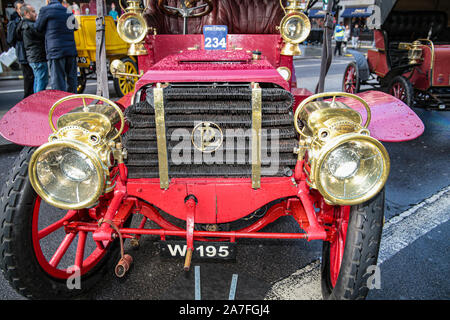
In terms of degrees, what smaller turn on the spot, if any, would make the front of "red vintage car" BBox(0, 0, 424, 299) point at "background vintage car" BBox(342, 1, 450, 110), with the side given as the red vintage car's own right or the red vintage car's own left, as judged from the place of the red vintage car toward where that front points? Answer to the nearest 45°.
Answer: approximately 135° to the red vintage car's own left

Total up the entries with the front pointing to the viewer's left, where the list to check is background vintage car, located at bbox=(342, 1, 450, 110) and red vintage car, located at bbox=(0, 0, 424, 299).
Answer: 0

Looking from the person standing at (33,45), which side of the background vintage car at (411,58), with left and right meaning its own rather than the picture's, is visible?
right

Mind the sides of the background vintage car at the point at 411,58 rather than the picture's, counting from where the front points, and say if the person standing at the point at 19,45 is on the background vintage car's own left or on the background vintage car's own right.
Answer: on the background vintage car's own right

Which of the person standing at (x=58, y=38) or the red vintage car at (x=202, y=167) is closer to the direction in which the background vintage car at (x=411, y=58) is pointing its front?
the red vintage car

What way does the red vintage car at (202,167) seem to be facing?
toward the camera
